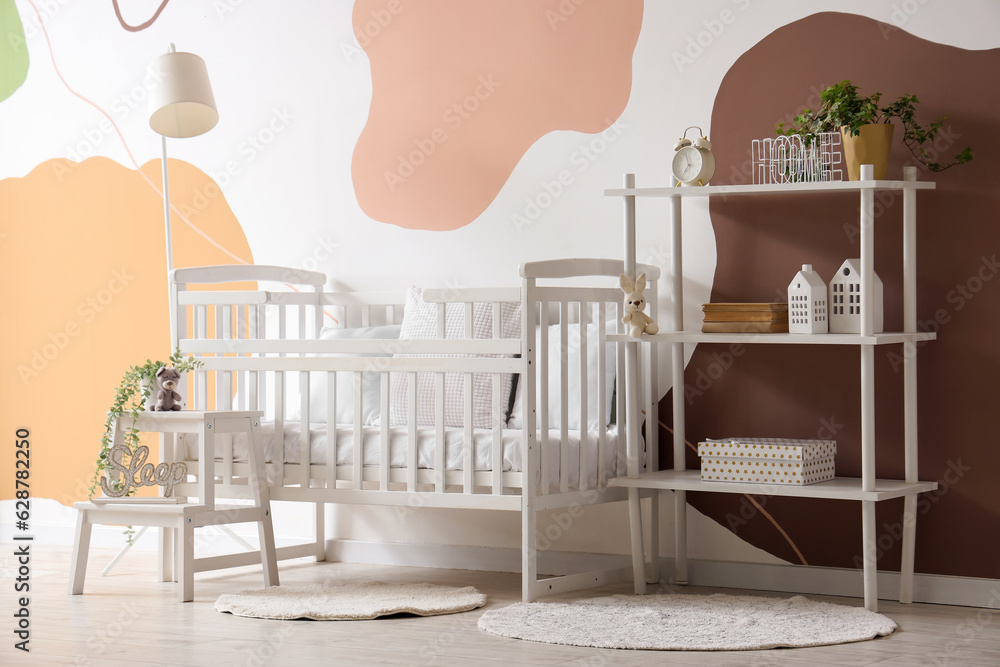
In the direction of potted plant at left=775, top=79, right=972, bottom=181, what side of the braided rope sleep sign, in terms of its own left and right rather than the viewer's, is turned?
left

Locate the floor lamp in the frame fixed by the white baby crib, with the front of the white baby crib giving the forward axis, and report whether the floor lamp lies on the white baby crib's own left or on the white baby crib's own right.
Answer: on the white baby crib's own right

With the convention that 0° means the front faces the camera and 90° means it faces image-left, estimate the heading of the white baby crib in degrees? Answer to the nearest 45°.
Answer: approximately 45°

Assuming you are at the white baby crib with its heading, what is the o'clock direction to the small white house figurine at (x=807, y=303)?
The small white house figurine is roughly at 8 o'clock from the white baby crib.

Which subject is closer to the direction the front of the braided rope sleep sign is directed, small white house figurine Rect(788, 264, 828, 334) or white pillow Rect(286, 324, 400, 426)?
the small white house figurine

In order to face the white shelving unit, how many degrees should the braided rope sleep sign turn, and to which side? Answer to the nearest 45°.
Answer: approximately 45° to its left
